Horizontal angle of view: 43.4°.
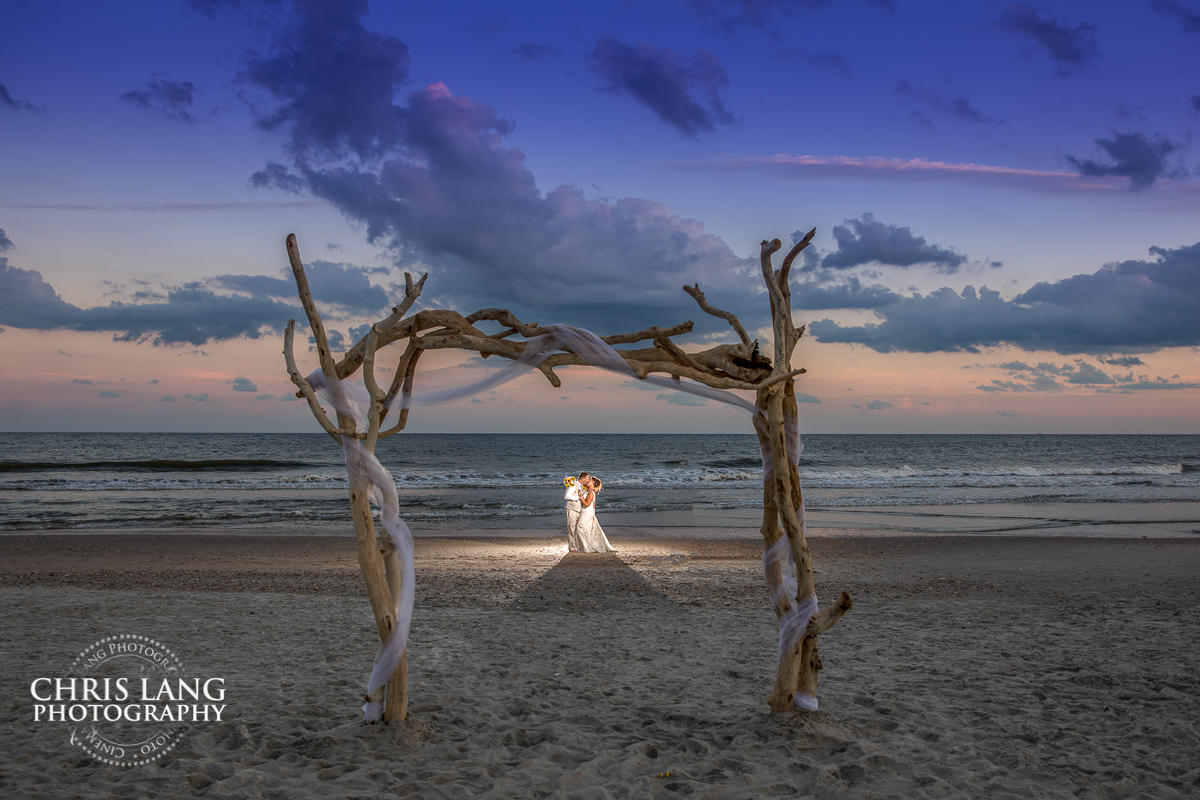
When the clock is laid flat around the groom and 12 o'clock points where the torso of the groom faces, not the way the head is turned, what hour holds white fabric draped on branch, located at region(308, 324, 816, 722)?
The white fabric draped on branch is roughly at 3 o'clock from the groom.

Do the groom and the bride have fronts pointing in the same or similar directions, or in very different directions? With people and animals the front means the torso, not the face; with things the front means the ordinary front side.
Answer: very different directions

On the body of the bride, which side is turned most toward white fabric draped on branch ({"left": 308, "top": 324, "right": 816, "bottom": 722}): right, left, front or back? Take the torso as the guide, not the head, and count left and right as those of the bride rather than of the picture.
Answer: left

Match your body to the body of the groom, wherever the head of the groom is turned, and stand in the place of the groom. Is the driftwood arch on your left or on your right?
on your right

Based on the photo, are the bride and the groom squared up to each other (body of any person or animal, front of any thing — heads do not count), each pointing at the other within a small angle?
yes

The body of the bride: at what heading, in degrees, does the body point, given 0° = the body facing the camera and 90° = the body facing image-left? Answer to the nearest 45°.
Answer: approximately 90°

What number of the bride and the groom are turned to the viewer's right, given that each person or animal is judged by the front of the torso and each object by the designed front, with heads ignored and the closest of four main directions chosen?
1

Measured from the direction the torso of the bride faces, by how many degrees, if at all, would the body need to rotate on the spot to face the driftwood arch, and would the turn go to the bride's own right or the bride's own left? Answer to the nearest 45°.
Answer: approximately 90° to the bride's own left

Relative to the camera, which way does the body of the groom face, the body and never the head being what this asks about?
to the viewer's right
